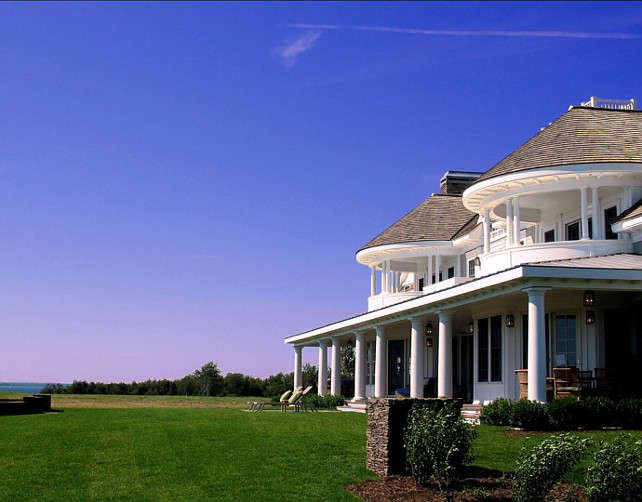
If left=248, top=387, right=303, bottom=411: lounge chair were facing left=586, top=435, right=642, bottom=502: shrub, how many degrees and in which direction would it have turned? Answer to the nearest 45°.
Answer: approximately 90° to its left

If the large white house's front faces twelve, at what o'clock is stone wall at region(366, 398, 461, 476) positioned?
The stone wall is roughly at 11 o'clock from the large white house.

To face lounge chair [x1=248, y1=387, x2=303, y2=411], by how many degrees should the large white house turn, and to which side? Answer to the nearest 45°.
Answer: approximately 90° to its right

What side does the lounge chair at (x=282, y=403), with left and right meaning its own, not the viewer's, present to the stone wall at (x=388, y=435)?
left

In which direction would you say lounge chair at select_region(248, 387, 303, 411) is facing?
to the viewer's left

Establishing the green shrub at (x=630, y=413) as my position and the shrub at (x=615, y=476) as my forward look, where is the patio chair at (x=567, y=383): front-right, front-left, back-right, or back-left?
back-right

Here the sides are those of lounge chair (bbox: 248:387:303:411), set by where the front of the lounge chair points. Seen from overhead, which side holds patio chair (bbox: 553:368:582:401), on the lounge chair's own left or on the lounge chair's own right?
on the lounge chair's own left

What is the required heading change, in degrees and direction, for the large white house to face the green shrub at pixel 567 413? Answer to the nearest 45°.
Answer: approximately 45° to its left
